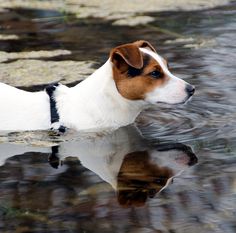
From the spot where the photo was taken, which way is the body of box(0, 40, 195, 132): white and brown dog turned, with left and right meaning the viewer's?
facing to the right of the viewer

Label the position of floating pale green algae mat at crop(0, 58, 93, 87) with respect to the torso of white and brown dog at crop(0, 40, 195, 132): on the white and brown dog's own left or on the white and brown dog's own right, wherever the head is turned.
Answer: on the white and brown dog's own left
